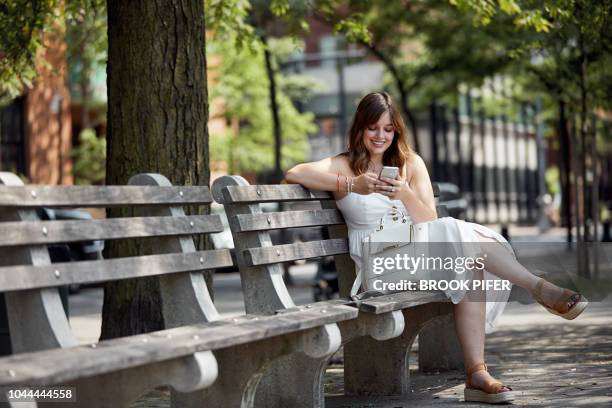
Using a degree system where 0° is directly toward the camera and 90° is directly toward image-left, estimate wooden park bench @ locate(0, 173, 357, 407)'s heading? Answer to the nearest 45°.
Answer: approximately 315°

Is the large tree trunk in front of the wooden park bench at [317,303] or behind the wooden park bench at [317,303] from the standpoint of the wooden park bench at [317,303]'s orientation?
behind

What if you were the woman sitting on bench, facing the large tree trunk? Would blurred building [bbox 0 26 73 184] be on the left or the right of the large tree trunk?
right

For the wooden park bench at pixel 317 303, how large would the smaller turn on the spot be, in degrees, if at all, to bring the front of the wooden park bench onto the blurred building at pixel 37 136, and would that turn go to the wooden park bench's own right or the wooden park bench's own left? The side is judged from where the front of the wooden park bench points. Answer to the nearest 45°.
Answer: approximately 135° to the wooden park bench's own left

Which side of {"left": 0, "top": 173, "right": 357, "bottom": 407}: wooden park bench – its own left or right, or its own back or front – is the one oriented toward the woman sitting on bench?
left

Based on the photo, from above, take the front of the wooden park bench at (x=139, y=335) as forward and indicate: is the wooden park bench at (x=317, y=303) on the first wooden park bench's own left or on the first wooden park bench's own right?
on the first wooden park bench's own left

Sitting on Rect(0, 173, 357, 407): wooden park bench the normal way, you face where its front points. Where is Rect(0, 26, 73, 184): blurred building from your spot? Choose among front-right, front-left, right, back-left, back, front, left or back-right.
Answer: back-left

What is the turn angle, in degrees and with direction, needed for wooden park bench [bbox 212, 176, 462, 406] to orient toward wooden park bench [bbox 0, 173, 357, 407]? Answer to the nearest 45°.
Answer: approximately 90° to its right

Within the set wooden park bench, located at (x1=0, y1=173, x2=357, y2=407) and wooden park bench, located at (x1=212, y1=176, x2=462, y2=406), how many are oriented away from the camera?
0
